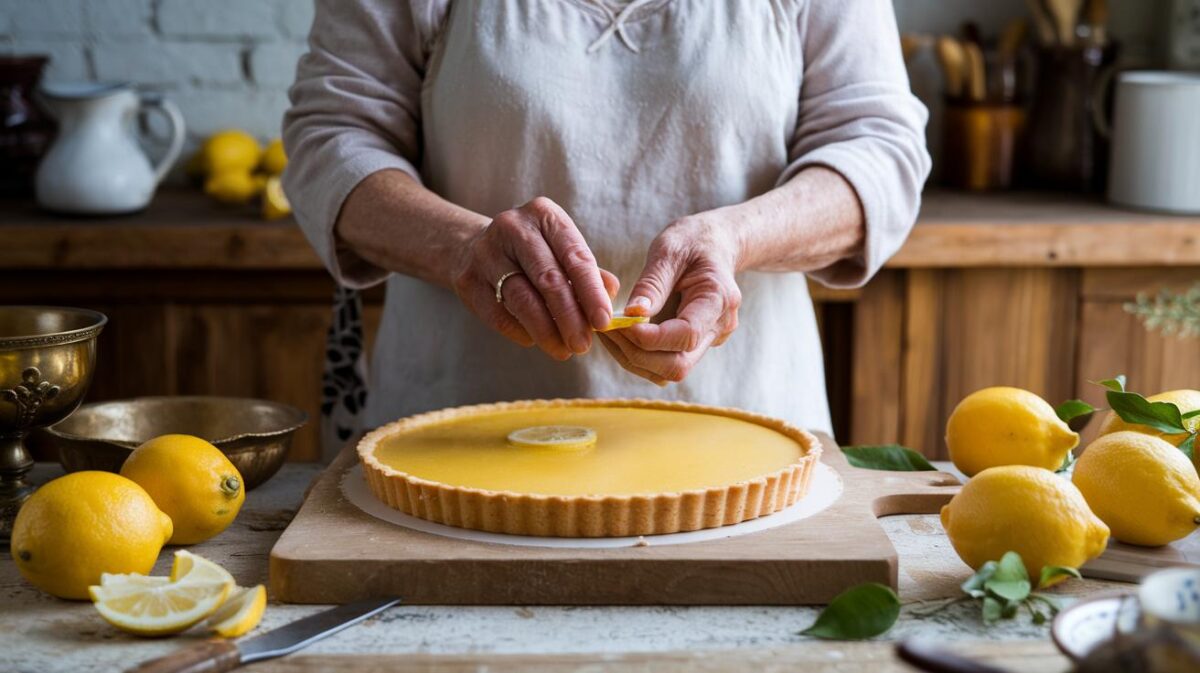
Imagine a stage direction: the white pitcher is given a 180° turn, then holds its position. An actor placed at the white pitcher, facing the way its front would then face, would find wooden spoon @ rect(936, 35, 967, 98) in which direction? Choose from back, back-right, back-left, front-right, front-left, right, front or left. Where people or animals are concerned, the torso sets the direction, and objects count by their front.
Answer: front

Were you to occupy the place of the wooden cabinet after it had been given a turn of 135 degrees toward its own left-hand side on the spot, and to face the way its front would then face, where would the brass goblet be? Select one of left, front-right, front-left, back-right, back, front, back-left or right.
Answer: back

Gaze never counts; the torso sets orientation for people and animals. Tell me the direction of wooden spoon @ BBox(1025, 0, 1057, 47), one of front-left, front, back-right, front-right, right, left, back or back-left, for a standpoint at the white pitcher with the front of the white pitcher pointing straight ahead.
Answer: back

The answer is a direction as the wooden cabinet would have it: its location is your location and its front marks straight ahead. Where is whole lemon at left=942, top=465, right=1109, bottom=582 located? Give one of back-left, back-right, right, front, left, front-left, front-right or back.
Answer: front

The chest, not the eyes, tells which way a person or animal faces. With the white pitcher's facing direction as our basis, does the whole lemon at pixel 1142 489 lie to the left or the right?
on its left

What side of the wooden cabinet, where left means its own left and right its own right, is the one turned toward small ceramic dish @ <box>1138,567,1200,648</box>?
front

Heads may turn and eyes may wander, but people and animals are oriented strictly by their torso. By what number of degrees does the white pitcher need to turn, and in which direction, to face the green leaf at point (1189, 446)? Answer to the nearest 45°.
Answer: approximately 135° to its left

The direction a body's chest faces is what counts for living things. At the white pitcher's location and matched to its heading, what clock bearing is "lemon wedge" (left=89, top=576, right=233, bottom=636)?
The lemon wedge is roughly at 9 o'clock from the white pitcher.

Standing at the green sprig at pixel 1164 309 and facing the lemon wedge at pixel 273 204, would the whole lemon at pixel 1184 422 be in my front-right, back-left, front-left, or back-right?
front-left

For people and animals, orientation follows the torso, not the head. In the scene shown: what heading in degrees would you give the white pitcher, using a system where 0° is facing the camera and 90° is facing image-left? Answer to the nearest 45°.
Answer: approximately 90°

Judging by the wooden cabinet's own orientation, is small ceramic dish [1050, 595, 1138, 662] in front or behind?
in front

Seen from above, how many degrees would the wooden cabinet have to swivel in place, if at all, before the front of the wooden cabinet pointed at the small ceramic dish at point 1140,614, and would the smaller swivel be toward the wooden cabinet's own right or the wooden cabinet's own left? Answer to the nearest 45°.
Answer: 0° — it already faces it

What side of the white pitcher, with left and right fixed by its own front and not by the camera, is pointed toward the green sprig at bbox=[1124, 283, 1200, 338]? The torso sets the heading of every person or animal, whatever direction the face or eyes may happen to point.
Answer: back

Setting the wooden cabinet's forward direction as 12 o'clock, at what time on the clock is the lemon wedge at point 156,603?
The lemon wedge is roughly at 1 o'clock from the wooden cabinet.

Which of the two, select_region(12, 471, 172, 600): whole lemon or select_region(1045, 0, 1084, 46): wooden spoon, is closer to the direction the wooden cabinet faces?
the whole lemon

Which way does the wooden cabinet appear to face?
toward the camera
